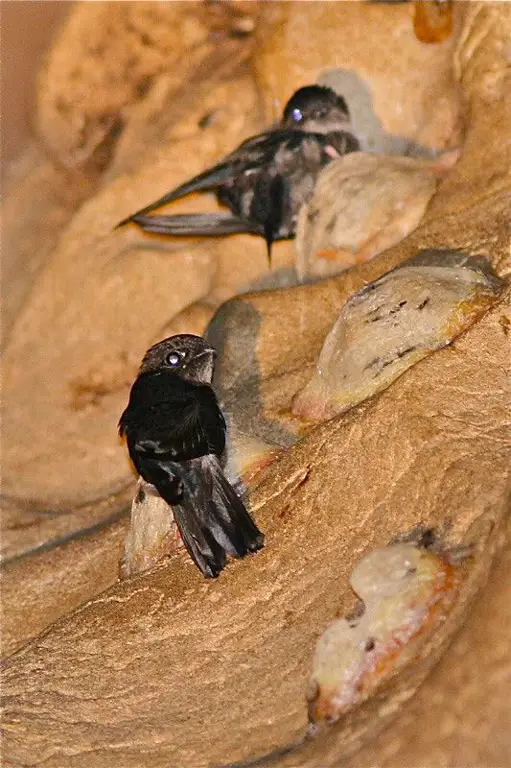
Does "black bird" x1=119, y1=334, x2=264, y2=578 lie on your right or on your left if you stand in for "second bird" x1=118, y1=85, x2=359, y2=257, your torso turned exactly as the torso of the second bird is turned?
on your right

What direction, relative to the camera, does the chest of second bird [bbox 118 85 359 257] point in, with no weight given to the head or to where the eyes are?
to the viewer's right

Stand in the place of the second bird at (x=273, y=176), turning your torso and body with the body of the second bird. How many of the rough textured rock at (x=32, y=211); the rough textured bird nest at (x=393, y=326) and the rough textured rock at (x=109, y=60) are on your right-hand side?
1

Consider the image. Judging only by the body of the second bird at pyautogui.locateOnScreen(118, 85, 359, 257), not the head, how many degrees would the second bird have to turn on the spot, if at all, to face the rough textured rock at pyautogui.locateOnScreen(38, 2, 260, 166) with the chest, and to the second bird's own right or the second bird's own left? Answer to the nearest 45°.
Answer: approximately 90° to the second bird's own left

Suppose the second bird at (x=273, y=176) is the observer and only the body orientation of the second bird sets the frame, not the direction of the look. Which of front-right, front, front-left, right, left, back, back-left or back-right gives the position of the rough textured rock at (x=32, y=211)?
back-left

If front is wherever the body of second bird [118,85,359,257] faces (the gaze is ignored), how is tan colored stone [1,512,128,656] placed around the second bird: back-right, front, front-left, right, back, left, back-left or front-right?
back-right

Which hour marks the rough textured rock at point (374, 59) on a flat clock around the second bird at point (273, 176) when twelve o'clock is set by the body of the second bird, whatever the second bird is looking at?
The rough textured rock is roughly at 11 o'clock from the second bird.

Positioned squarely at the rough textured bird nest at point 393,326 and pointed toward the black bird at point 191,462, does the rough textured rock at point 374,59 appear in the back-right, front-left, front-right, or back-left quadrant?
back-right

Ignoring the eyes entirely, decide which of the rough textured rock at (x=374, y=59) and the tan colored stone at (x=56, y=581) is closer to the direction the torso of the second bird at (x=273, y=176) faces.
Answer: the rough textured rock

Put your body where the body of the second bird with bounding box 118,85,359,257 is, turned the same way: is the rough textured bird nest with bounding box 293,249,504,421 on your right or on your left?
on your right
